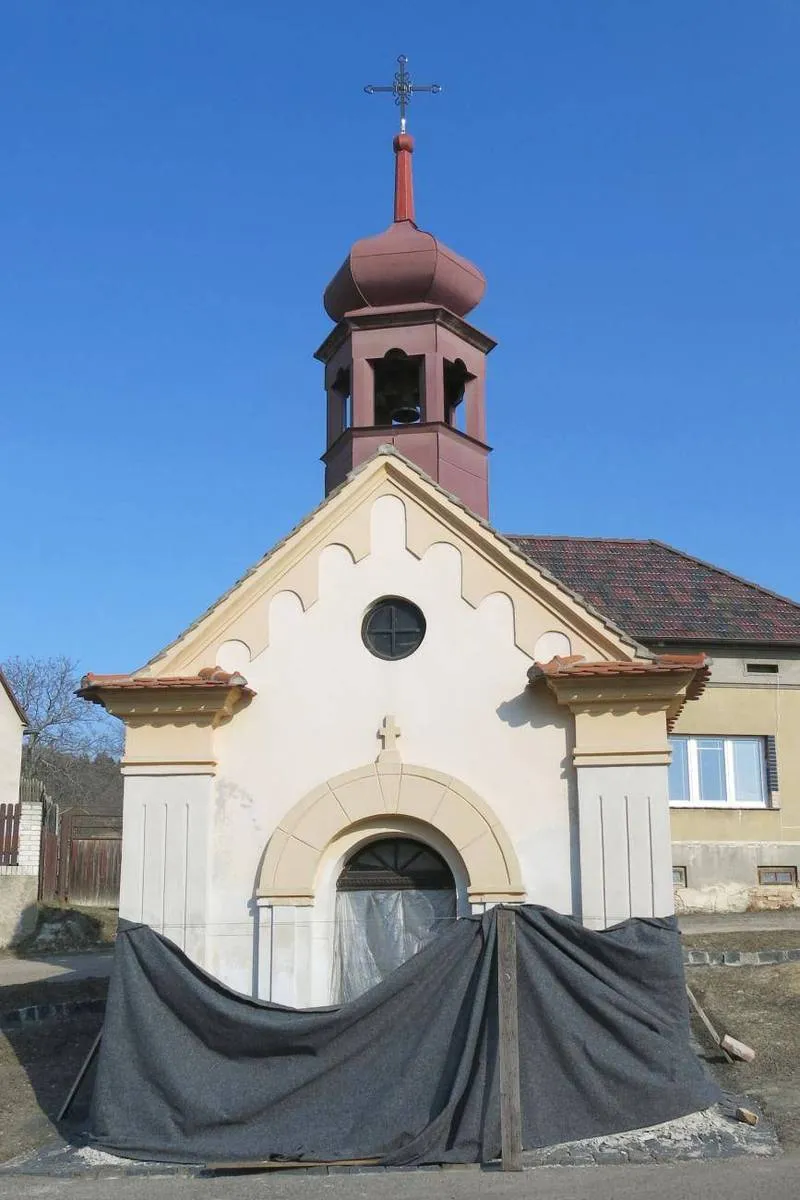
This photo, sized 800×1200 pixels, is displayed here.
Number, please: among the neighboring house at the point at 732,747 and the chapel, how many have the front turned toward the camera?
2

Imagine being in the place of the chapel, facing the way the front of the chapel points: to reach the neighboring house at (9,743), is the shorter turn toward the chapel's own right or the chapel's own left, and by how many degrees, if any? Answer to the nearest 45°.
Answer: approximately 135° to the chapel's own right

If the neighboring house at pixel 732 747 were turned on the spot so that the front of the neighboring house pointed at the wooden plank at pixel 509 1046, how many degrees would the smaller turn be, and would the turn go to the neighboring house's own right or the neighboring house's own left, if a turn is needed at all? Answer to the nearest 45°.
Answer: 0° — it already faces it

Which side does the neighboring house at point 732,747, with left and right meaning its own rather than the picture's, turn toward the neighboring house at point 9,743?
right

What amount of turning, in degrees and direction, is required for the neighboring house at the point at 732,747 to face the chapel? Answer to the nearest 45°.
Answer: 0° — it already faces it

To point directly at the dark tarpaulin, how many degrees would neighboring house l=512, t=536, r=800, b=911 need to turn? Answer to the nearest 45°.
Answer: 0° — it already faces it

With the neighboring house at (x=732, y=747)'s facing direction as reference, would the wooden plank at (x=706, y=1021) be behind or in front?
in front

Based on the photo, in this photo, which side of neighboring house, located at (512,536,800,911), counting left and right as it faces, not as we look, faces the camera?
front

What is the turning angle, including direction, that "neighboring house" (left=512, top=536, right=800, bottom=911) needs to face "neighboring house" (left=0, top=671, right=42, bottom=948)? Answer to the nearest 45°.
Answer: approximately 90° to its right

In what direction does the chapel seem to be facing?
toward the camera
